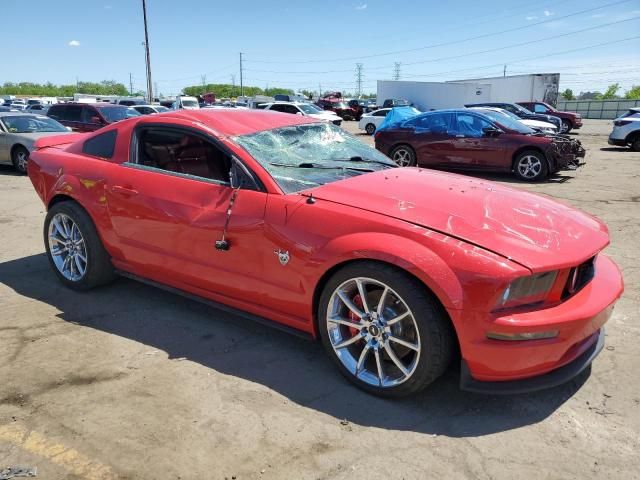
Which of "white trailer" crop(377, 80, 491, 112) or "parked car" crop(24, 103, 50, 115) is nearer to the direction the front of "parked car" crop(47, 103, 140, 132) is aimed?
the white trailer

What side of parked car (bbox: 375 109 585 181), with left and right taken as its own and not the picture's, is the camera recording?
right

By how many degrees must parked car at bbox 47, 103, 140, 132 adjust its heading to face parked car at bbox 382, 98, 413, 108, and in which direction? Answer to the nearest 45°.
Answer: approximately 90° to its left

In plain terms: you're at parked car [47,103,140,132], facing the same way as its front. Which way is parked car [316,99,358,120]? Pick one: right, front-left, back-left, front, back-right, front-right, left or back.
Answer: left

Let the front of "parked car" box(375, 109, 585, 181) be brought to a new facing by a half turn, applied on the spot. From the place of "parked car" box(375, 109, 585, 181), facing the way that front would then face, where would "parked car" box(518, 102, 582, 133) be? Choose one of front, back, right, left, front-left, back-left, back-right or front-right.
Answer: right

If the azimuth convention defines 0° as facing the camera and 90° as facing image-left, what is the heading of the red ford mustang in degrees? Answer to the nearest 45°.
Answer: approximately 315°

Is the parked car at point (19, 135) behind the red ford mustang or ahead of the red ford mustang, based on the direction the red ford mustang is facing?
behind

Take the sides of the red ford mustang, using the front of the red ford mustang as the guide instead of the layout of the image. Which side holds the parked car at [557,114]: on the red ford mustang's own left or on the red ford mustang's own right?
on the red ford mustang's own left

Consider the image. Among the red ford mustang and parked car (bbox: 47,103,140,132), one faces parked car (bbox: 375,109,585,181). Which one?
parked car (bbox: 47,103,140,132)

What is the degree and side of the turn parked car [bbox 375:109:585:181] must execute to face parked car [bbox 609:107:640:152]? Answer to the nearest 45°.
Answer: approximately 45° to its left

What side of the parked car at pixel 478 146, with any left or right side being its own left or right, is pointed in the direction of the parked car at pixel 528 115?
left

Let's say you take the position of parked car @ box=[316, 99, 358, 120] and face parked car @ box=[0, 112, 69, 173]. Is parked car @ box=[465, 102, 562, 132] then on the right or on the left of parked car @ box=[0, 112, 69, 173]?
left
